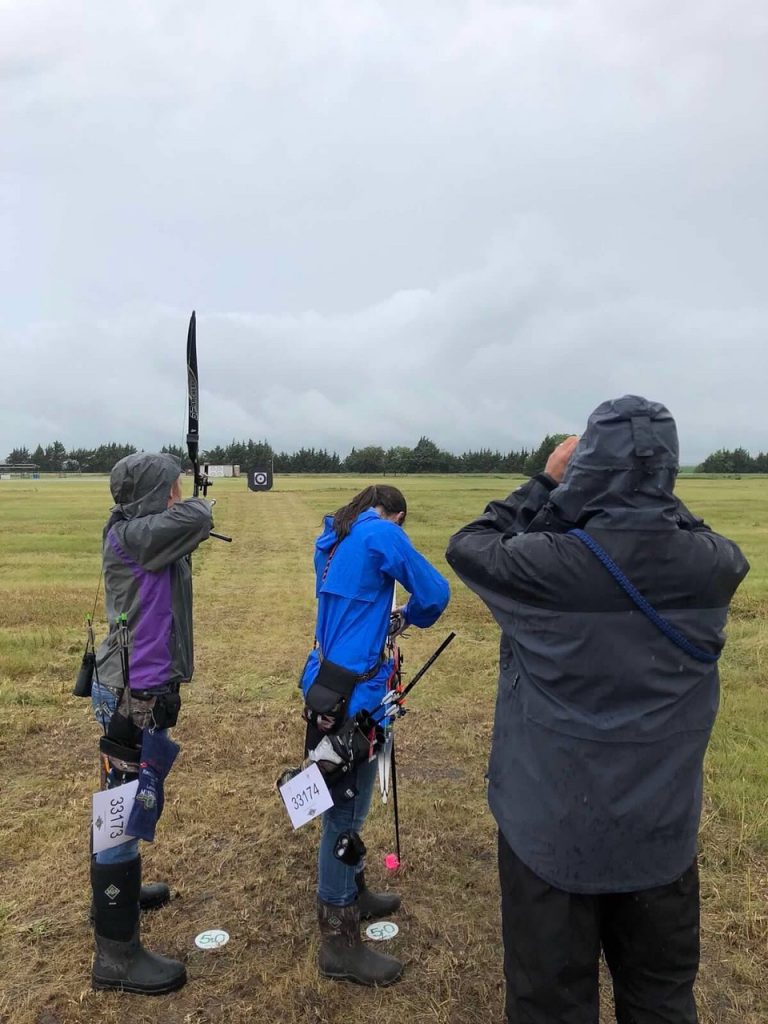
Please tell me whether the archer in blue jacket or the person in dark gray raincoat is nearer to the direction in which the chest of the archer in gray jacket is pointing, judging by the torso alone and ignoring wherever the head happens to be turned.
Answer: the archer in blue jacket

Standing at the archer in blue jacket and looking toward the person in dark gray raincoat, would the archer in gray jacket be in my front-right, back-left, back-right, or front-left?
back-right

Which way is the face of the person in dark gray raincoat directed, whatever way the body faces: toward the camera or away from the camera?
away from the camera

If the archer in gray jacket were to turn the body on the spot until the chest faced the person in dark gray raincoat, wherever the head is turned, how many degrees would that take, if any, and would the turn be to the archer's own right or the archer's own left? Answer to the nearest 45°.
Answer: approximately 45° to the archer's own right

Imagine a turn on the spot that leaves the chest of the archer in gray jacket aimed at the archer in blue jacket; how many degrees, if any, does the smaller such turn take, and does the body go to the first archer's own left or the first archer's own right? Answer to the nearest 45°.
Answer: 0° — they already face them

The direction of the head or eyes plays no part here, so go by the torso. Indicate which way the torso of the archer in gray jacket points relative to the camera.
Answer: to the viewer's right
